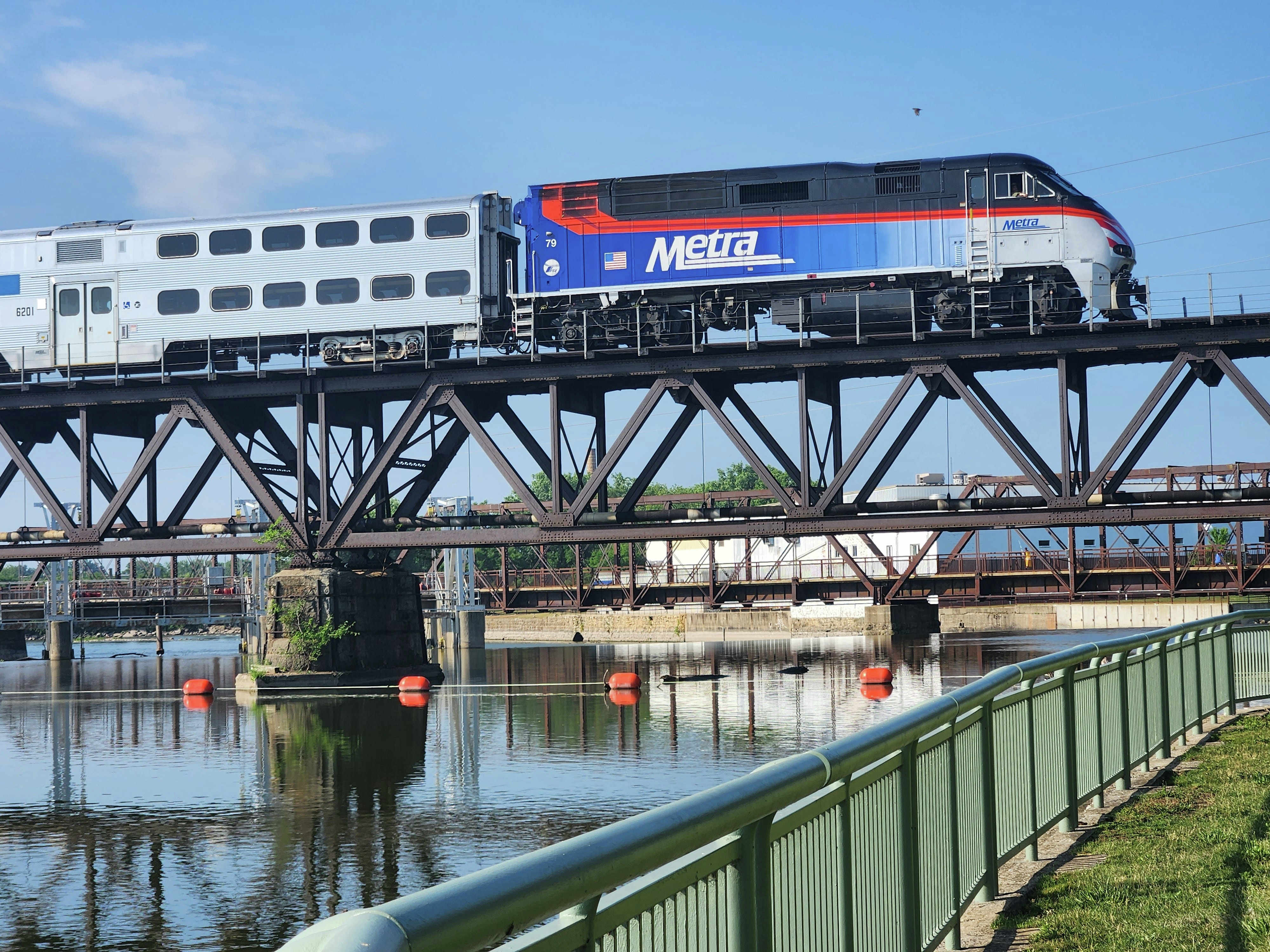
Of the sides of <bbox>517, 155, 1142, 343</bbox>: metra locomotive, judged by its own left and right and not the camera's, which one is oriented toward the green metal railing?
right

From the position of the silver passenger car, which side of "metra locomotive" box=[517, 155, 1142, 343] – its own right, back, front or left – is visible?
back

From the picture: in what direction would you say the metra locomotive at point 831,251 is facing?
to the viewer's right
